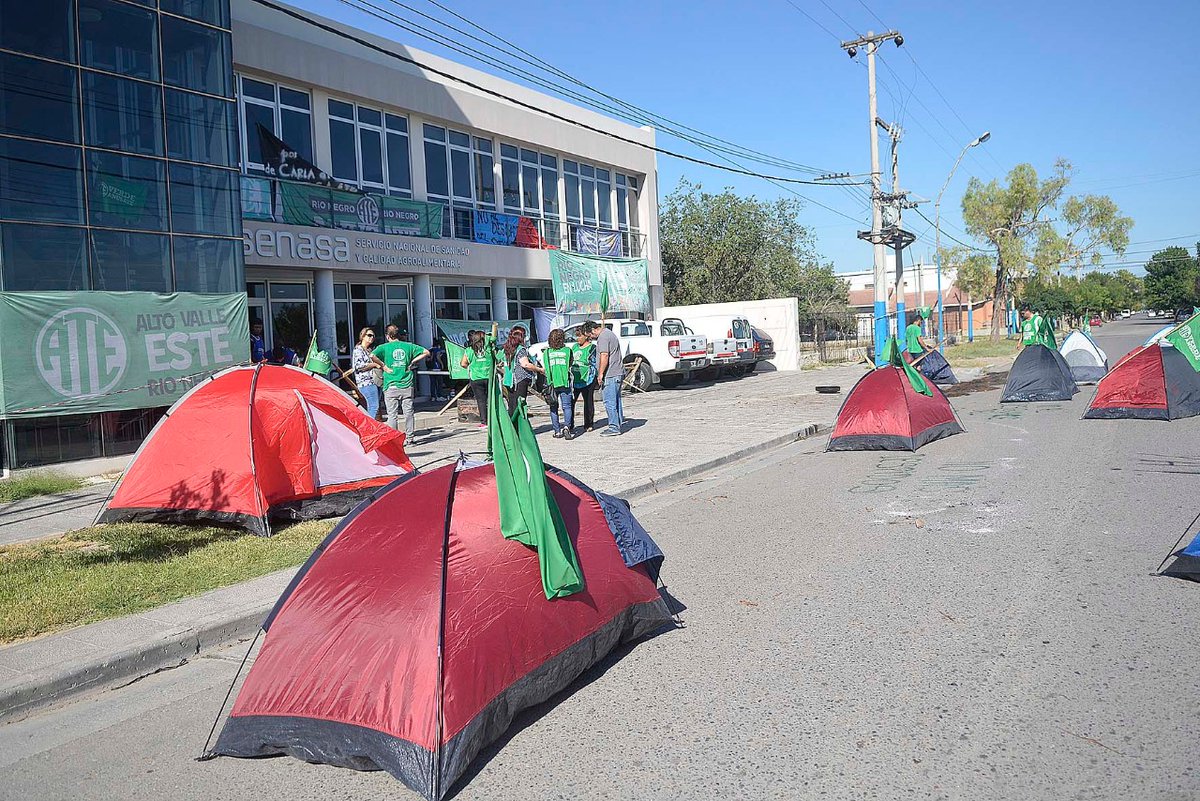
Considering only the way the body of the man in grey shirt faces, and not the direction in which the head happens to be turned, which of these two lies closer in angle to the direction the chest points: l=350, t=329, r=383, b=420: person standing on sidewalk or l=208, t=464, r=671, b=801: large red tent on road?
the person standing on sidewalk

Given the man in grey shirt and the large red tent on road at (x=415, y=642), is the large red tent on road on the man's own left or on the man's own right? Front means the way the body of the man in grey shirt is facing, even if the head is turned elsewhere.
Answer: on the man's own left

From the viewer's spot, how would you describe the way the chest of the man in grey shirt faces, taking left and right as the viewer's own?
facing to the left of the viewer

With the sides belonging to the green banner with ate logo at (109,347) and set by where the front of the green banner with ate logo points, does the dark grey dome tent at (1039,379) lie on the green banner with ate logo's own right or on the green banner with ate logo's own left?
on the green banner with ate logo's own left

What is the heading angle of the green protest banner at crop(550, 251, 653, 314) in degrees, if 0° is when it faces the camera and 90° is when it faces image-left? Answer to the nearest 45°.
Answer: approximately 0°

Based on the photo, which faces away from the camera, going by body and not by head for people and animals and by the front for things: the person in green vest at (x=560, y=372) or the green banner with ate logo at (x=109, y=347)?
the person in green vest

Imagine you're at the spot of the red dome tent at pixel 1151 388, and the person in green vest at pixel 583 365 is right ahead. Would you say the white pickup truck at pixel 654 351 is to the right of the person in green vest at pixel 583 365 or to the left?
right
